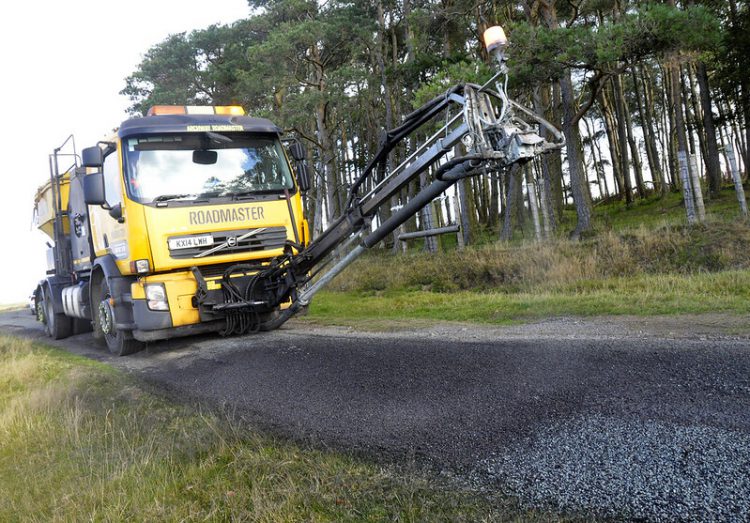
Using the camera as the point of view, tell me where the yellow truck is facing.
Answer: facing the viewer and to the right of the viewer
